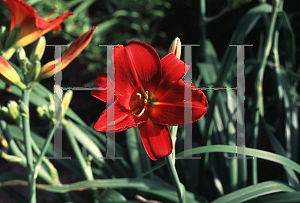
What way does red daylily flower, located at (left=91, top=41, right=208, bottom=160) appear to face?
toward the camera
